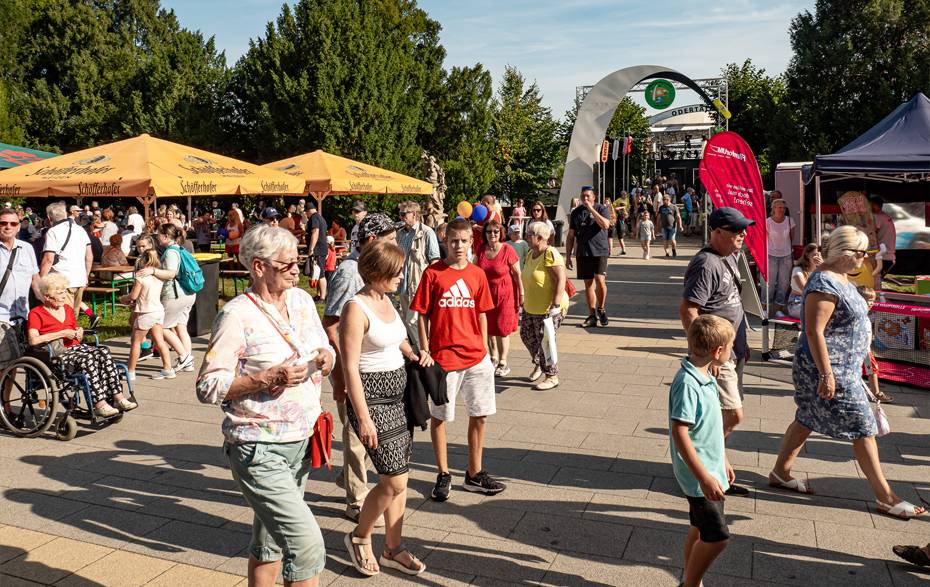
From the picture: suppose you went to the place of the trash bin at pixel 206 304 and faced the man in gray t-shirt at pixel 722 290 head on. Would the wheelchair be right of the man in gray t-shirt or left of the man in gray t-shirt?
right

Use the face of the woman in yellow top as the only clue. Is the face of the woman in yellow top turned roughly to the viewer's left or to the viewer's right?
to the viewer's left

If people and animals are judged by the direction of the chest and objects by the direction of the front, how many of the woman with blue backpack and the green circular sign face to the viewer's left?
1

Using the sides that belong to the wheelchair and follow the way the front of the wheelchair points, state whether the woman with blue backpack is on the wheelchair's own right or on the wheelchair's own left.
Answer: on the wheelchair's own left

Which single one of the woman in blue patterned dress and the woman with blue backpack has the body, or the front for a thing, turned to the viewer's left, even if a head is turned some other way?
the woman with blue backpack

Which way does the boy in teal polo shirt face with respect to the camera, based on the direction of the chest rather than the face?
to the viewer's right

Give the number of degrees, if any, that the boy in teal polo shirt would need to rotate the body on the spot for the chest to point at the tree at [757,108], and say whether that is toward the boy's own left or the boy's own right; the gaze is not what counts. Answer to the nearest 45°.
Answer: approximately 90° to the boy's own left

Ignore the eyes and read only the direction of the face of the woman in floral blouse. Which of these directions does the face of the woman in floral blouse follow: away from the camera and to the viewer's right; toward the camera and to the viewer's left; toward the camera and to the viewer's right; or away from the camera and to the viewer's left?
toward the camera and to the viewer's right

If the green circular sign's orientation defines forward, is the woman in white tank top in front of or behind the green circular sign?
in front

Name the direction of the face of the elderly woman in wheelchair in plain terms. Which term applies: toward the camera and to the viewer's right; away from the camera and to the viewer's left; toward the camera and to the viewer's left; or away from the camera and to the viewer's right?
toward the camera and to the viewer's right

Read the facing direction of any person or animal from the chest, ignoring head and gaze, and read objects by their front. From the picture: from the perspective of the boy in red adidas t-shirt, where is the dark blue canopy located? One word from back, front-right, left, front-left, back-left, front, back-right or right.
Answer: back-left

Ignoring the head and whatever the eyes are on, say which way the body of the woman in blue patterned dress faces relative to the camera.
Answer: to the viewer's right

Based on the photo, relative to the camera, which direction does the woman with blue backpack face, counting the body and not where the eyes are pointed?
to the viewer's left
